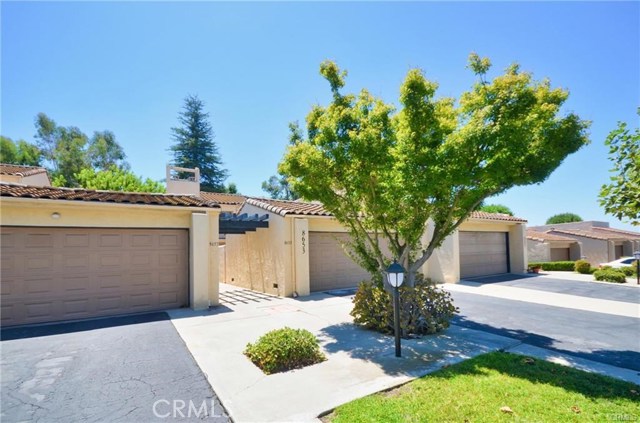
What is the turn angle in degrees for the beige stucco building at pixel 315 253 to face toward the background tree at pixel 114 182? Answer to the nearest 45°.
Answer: approximately 180°

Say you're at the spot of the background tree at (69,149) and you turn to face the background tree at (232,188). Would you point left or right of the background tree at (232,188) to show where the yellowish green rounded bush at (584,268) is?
right

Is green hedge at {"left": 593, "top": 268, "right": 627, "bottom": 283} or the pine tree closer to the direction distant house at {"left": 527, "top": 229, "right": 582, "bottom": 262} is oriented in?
the green hedge

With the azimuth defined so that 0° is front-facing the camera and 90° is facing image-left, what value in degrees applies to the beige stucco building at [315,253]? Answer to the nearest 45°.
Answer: approximately 315°

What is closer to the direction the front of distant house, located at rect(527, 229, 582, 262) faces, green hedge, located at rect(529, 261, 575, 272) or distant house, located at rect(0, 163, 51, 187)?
the green hedge

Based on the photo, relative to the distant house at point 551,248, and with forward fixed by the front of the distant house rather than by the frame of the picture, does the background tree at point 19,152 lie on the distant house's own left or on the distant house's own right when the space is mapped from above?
on the distant house's own right

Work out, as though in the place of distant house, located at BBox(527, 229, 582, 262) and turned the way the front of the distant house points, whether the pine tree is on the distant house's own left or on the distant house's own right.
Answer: on the distant house's own right

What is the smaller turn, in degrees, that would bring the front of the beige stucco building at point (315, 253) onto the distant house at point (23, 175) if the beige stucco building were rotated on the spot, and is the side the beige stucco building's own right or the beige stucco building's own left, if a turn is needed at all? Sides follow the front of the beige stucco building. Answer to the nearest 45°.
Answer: approximately 135° to the beige stucco building's own right
